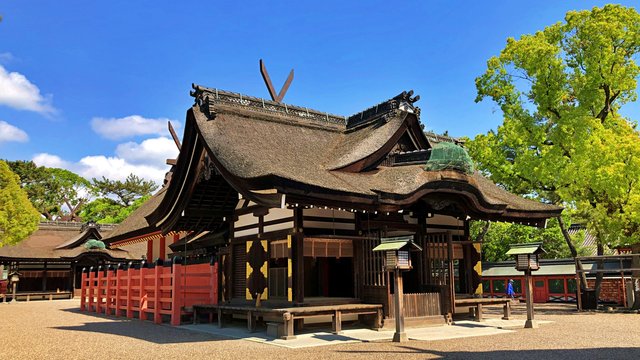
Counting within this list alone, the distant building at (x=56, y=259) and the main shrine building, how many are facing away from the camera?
0

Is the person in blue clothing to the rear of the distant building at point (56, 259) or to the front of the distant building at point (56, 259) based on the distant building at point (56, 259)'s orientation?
to the front

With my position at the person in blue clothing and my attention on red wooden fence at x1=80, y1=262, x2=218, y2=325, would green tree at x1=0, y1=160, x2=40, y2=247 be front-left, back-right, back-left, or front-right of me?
front-right

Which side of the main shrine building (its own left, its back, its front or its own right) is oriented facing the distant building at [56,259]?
back

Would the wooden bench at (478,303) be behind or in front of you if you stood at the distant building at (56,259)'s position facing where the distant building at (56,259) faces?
in front

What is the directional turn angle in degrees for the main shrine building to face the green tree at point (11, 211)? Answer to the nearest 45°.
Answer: approximately 180°

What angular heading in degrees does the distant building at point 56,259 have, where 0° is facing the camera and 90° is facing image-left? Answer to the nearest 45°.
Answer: approximately 315°

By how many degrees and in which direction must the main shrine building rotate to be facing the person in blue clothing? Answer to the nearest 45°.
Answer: approximately 90° to its left

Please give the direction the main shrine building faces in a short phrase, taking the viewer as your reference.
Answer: facing the viewer and to the right of the viewer

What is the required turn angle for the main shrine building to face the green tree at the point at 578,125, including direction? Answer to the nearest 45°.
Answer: approximately 90° to its left
